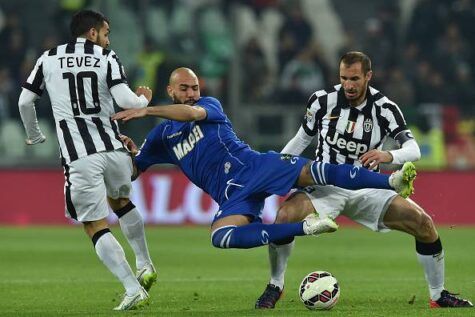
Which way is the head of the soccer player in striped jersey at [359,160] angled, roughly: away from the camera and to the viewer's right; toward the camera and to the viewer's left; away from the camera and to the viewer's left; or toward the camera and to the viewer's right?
toward the camera and to the viewer's left

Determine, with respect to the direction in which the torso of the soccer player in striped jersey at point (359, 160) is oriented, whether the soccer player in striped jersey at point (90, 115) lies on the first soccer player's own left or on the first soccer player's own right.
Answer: on the first soccer player's own right

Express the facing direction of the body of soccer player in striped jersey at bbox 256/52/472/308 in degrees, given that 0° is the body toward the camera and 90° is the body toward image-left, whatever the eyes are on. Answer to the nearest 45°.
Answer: approximately 0°
